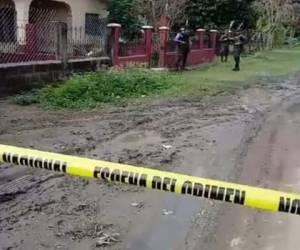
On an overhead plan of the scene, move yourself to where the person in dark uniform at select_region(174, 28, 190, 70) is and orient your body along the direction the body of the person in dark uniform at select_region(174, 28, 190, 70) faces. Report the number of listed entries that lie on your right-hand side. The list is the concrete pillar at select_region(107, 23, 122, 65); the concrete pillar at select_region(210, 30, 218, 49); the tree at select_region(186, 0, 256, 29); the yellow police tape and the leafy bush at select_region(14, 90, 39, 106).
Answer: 2

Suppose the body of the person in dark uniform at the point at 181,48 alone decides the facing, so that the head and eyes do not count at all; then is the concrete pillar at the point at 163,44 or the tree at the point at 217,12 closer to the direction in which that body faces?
the concrete pillar

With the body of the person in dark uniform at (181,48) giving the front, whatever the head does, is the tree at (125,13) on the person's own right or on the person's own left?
on the person's own right

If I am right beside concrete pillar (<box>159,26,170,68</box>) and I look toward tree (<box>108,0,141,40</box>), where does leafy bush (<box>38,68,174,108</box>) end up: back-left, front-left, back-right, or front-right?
back-left

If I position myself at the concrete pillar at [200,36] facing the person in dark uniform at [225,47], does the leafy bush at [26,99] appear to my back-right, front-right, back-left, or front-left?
back-right

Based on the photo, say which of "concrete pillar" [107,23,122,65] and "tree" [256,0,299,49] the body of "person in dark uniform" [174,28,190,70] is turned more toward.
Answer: the concrete pillar
